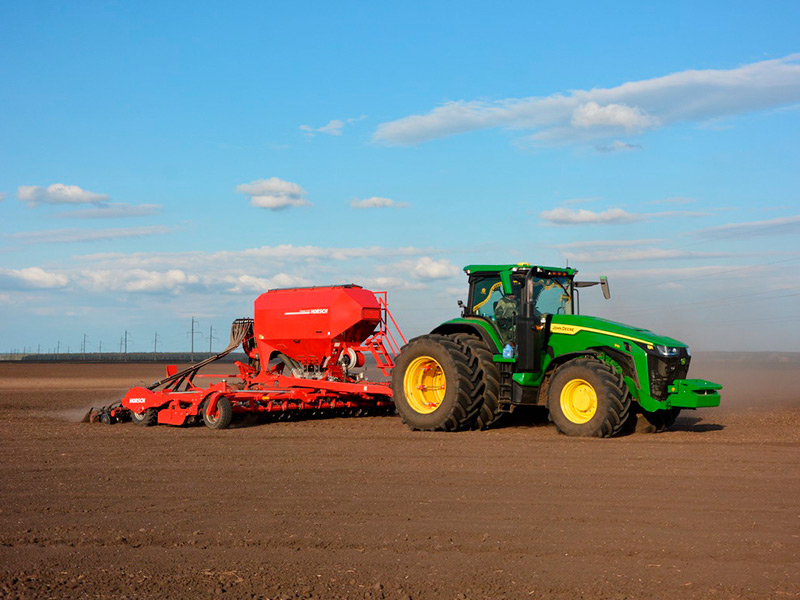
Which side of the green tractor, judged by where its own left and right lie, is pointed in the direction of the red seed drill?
back

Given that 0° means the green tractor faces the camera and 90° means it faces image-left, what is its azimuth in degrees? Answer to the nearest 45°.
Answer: approximately 315°
